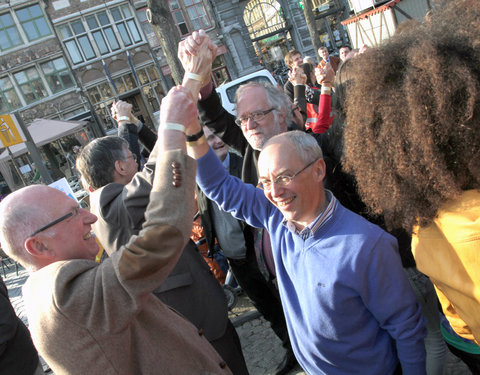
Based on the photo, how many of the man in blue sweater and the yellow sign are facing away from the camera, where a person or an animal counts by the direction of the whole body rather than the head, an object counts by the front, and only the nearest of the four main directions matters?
0

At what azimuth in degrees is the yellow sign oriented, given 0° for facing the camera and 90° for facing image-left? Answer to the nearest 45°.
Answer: approximately 0°

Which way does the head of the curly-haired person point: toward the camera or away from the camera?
away from the camera

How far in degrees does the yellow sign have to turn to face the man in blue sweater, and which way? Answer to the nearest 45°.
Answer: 0° — it already faces them

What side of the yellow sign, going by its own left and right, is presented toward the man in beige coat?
front

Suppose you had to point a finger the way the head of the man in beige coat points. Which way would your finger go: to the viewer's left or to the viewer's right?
to the viewer's right

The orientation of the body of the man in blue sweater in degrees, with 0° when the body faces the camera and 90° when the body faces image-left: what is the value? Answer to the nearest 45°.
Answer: approximately 45°

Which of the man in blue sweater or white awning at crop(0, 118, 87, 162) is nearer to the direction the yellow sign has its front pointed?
the man in blue sweater

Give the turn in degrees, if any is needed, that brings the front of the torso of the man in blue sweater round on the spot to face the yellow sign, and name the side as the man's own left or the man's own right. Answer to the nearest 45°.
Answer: approximately 90° to the man's own right

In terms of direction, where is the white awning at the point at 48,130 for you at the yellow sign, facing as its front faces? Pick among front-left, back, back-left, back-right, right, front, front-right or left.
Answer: back

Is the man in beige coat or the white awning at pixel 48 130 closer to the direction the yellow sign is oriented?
the man in beige coat

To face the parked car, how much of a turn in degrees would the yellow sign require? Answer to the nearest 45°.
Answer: approximately 90° to its left

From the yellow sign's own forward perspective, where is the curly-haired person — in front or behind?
in front

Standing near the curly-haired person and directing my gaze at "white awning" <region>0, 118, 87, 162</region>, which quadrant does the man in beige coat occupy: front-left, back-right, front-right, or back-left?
front-left

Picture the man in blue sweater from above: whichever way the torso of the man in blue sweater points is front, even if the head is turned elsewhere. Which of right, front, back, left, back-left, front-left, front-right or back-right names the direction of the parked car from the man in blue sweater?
back-right
